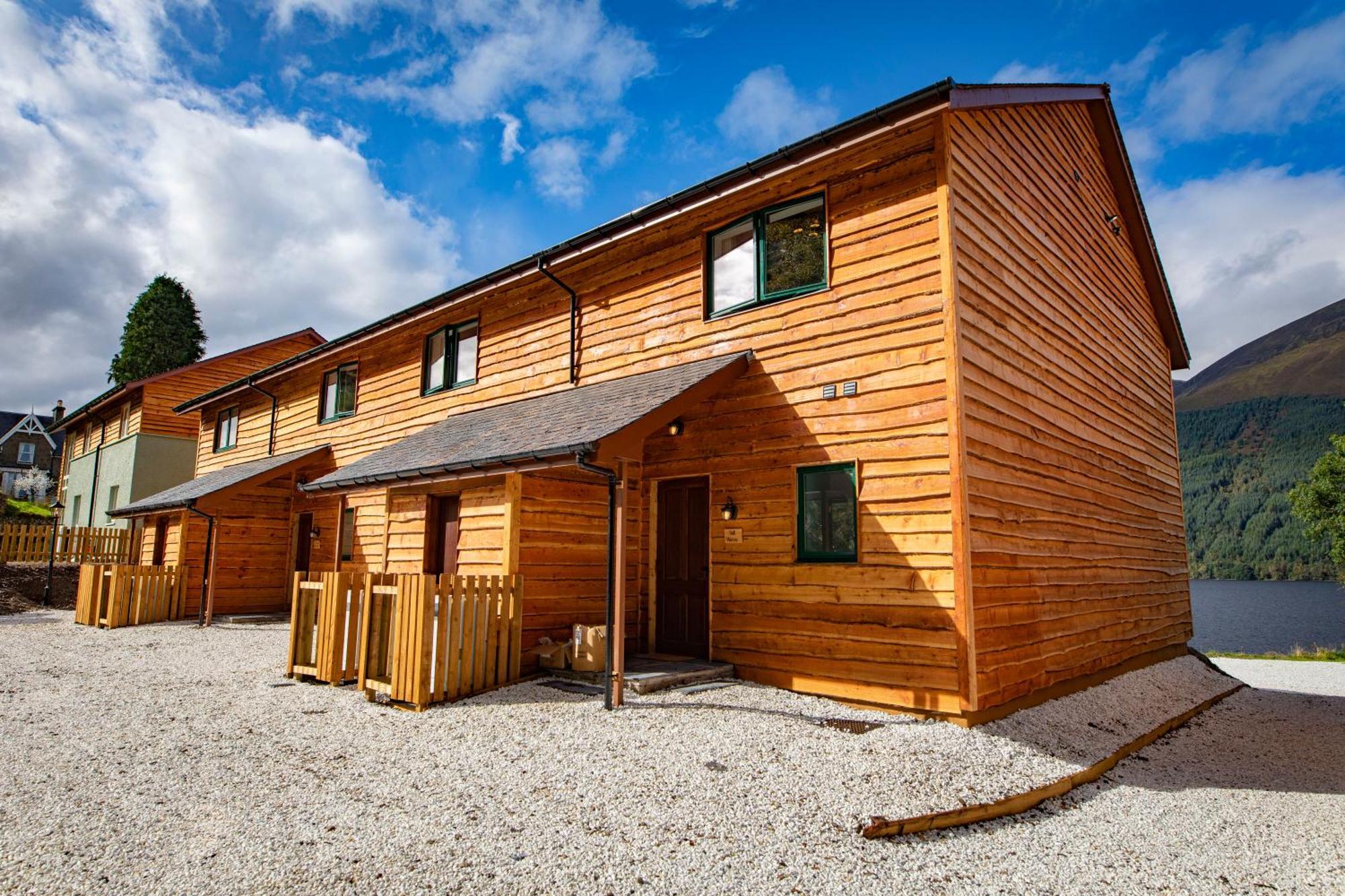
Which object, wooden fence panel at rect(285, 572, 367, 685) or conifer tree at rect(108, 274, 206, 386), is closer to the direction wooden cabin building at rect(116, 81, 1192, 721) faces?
the wooden fence panel

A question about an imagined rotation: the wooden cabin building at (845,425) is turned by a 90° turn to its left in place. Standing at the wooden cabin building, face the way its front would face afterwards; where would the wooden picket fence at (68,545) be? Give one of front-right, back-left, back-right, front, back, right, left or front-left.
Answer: back

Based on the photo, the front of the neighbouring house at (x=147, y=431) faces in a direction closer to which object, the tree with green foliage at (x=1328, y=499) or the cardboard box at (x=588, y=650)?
the cardboard box

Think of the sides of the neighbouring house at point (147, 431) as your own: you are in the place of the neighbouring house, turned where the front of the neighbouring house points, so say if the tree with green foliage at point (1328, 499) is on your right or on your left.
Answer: on your left

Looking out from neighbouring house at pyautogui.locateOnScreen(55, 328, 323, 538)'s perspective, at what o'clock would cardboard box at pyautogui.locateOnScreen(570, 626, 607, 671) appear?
The cardboard box is roughly at 10 o'clock from the neighbouring house.

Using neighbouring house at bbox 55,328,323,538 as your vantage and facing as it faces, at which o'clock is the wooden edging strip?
The wooden edging strip is roughly at 10 o'clock from the neighbouring house.

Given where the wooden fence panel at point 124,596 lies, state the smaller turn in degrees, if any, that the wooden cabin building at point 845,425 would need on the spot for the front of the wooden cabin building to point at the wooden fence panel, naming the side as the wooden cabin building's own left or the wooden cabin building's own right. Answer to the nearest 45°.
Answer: approximately 90° to the wooden cabin building's own right

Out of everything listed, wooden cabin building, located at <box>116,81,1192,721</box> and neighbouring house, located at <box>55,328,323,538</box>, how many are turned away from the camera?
0

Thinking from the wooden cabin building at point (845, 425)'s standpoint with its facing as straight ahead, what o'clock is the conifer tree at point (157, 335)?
The conifer tree is roughly at 3 o'clock from the wooden cabin building.

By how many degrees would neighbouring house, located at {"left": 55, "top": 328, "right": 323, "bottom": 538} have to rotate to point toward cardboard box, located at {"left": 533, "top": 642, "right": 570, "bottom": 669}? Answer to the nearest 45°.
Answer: approximately 45° to its left

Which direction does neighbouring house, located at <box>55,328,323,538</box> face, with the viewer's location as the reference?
facing the viewer and to the left of the viewer

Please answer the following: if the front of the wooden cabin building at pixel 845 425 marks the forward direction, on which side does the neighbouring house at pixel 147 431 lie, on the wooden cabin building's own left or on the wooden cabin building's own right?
on the wooden cabin building's own right
